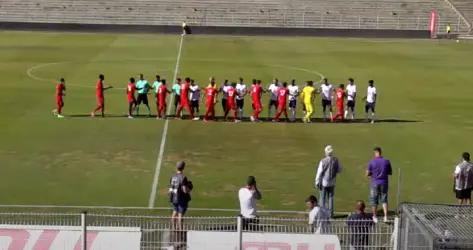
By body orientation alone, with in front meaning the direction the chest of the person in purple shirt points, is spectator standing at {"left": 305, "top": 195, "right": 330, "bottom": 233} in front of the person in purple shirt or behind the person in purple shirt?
behind

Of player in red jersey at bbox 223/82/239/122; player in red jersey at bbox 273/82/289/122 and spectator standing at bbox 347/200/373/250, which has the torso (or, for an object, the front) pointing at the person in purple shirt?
the spectator standing

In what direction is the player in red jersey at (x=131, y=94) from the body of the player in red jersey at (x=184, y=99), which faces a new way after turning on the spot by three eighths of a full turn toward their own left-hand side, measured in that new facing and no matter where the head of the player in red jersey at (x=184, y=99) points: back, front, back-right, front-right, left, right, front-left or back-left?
front-left

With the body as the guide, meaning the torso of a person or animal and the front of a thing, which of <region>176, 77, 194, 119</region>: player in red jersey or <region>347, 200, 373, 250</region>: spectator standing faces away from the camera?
the spectator standing

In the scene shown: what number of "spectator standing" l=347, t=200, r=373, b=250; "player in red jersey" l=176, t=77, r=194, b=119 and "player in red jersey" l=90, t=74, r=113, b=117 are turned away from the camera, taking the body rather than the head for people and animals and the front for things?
1

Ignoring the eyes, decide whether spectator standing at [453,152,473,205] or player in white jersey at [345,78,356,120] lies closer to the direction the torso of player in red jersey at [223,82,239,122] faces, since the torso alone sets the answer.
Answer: the player in white jersey

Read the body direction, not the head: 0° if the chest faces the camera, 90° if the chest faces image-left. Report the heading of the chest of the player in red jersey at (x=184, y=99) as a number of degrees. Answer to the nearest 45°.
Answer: approximately 270°

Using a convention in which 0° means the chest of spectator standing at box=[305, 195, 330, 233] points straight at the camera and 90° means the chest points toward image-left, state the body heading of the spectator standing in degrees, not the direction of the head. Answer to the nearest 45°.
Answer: approximately 135°

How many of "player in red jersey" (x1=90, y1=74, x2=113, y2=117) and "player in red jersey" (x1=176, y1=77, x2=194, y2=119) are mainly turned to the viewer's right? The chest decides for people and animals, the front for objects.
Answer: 2

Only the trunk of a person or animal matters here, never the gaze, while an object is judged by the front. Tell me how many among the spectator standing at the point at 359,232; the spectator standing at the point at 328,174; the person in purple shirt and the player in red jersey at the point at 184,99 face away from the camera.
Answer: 3

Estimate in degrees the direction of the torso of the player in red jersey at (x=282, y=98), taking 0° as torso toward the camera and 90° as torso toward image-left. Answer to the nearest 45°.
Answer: approximately 225°

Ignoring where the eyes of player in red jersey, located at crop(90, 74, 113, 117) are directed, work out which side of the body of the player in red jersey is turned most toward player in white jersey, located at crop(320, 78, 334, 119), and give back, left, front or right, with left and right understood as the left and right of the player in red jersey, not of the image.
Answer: front

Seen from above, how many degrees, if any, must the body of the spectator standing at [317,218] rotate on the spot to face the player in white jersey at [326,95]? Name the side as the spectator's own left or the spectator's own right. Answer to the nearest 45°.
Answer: approximately 45° to the spectator's own right

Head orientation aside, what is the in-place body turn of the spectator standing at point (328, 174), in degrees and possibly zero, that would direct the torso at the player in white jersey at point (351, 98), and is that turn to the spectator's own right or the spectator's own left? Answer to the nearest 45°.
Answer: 0° — they already face them

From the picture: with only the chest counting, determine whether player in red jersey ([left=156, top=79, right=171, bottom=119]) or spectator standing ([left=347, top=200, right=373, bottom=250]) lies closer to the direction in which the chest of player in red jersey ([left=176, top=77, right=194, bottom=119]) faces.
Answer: the spectator standing
